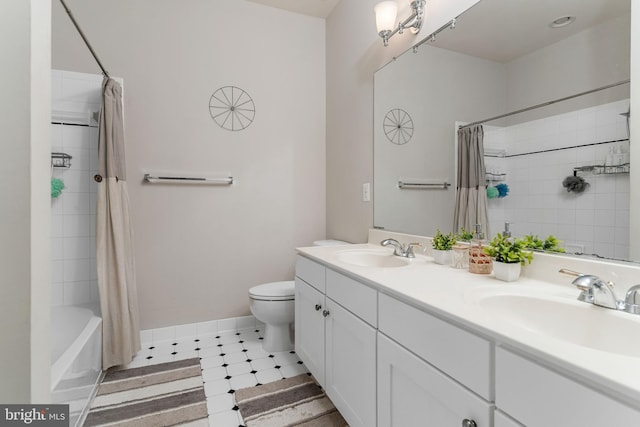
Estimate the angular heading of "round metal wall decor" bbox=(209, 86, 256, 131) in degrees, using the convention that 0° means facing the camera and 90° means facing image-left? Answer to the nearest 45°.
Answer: approximately 0°

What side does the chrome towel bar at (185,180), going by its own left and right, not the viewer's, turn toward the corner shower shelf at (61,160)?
right

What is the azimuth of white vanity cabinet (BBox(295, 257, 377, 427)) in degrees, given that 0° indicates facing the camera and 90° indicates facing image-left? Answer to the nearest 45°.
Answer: approximately 45°

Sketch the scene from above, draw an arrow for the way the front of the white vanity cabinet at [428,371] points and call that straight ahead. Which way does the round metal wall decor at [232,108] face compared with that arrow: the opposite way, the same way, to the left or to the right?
to the left

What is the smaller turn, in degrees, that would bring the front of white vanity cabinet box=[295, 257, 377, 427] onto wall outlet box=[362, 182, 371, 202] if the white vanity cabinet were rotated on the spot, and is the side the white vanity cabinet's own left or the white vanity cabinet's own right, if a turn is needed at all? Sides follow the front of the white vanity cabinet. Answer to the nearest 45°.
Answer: approximately 135° to the white vanity cabinet's own right

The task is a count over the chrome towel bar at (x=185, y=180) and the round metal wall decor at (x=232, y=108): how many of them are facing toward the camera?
2

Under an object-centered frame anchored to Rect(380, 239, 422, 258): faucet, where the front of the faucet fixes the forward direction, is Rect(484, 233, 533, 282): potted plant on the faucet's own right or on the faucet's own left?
on the faucet's own left

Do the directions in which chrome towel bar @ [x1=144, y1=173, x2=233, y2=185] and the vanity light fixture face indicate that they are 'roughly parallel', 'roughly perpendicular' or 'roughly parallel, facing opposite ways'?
roughly perpendicular

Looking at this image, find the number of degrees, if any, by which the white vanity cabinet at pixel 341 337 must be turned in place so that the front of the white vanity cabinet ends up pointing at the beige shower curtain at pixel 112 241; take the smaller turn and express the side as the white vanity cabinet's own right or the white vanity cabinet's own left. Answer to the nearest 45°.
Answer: approximately 45° to the white vanity cabinet's own right
